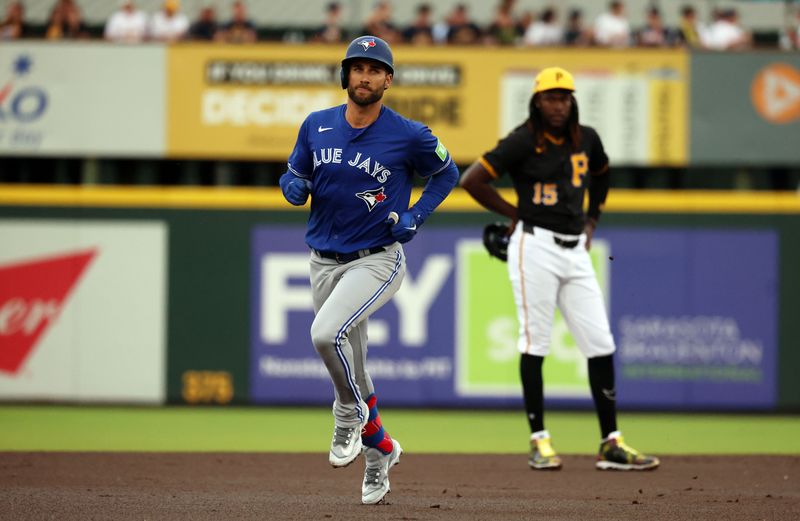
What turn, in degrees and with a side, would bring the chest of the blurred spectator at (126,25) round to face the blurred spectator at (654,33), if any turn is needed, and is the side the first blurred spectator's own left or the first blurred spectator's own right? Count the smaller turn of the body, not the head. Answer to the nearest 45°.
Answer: approximately 90° to the first blurred spectator's own left

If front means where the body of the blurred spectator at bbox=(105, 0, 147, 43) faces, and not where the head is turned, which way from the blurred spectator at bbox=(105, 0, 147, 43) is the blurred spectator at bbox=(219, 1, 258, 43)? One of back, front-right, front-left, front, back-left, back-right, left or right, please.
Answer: left

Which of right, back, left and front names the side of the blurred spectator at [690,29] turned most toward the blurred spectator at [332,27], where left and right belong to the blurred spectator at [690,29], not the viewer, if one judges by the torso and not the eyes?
right

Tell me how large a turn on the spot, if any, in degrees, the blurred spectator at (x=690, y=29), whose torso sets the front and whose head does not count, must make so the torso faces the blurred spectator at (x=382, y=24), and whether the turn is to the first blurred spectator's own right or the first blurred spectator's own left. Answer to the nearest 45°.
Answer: approximately 90° to the first blurred spectator's own right

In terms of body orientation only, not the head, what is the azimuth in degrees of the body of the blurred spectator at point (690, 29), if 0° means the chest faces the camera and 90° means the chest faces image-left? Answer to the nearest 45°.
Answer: approximately 0°

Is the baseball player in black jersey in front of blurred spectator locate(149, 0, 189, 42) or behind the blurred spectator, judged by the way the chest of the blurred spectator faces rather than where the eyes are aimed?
in front

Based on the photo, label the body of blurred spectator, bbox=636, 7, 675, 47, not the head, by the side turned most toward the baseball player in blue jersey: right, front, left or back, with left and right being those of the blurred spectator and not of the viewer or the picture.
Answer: front

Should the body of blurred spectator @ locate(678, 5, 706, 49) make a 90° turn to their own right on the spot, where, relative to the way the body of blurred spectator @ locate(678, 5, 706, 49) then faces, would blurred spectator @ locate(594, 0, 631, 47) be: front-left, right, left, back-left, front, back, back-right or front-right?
front
